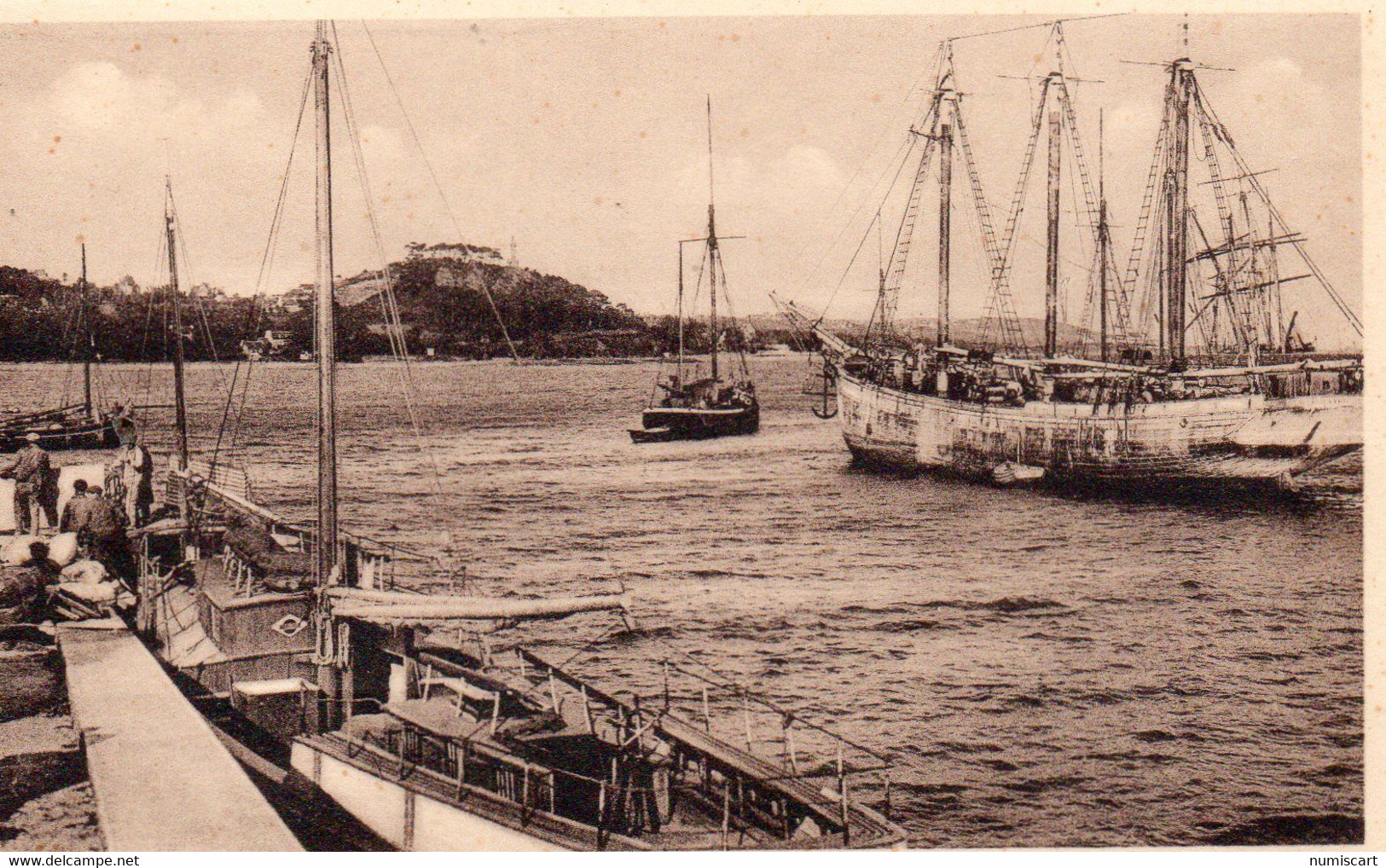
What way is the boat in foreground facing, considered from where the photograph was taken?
facing away from the viewer and to the left of the viewer

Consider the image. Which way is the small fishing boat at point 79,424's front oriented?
to the viewer's right

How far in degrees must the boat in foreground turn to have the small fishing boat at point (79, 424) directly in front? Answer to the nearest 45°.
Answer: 0° — it already faces it

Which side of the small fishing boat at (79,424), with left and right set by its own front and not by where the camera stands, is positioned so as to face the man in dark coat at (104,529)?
right

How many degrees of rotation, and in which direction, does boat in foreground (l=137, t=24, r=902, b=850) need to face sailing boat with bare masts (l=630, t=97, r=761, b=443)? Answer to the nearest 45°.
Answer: approximately 45° to its right

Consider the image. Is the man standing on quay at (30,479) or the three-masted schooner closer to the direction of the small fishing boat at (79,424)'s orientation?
the three-masted schooner

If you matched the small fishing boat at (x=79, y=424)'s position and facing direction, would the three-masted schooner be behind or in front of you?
in front

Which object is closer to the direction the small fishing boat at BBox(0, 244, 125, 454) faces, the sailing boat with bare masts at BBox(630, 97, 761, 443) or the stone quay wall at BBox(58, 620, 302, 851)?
the sailing boat with bare masts

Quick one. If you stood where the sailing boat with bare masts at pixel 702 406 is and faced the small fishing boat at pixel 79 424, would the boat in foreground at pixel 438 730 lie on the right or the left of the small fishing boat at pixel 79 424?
left

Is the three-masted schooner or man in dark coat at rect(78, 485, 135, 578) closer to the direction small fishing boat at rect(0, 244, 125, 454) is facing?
the three-masted schooner

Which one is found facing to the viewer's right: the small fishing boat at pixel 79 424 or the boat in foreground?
the small fishing boat

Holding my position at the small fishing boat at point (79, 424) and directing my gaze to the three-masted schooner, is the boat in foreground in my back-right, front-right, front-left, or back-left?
front-right
